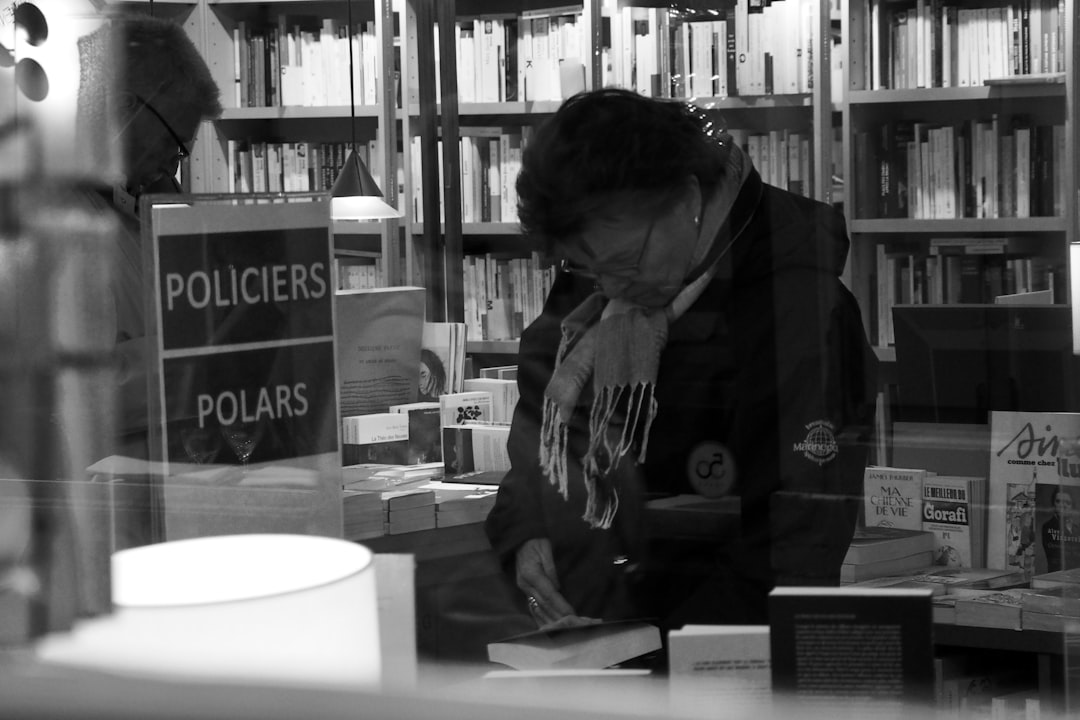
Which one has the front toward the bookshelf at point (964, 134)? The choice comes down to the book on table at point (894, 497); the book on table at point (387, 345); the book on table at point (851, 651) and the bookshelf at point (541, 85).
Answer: the book on table at point (851, 651)

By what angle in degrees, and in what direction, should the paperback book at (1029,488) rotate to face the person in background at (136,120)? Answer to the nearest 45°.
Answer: approximately 45° to its right

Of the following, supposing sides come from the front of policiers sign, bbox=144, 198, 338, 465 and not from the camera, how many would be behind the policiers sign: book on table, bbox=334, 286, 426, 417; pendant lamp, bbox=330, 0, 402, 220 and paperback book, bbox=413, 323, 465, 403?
3

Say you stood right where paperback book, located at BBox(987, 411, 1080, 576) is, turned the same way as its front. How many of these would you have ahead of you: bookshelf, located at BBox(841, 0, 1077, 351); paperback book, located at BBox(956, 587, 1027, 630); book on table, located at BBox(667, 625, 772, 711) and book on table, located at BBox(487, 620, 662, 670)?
3

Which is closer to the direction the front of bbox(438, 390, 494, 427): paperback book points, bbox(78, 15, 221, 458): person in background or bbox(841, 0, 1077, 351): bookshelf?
the person in background

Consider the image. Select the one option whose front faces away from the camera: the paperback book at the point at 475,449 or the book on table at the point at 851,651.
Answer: the book on table

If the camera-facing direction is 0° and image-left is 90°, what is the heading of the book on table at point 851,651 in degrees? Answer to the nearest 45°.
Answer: approximately 180°

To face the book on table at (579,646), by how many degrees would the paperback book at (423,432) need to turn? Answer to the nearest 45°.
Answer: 0° — it already faces it
